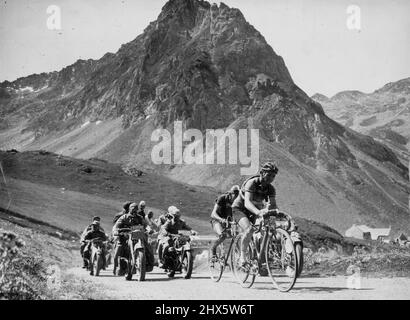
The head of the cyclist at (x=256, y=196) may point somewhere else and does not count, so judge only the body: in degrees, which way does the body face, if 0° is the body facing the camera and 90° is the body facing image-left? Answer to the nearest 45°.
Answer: approximately 315°

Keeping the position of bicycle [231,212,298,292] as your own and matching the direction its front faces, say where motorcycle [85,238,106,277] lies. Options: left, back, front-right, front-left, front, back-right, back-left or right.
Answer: back

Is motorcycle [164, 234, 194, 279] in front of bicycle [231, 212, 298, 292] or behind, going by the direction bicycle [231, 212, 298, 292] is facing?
behind

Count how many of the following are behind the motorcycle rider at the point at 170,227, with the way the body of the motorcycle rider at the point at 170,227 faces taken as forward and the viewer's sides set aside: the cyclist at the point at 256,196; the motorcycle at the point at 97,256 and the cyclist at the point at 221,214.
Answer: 1

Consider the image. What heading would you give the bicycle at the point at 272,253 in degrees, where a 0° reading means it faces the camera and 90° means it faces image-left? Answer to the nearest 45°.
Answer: approximately 315°

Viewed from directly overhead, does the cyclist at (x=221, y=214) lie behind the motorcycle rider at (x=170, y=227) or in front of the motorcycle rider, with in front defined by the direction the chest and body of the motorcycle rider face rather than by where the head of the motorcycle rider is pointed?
in front

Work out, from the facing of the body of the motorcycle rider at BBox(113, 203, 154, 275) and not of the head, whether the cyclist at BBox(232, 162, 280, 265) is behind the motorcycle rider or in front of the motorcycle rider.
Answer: in front

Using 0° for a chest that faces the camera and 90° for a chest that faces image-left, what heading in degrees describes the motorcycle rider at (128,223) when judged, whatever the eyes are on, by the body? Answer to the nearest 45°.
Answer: approximately 0°

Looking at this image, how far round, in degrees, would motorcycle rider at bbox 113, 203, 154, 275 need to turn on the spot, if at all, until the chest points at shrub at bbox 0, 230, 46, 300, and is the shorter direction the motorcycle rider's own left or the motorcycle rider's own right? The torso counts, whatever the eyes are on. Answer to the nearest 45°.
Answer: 0° — they already face it

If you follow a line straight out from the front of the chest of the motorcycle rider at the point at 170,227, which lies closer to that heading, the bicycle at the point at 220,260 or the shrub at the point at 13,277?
the bicycle

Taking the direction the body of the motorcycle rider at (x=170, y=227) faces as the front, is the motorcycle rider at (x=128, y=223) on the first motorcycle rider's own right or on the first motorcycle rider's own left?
on the first motorcycle rider's own right

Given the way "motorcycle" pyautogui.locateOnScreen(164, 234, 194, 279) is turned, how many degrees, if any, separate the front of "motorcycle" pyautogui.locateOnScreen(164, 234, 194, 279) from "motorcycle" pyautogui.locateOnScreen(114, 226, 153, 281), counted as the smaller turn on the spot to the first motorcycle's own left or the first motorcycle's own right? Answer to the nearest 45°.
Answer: approximately 90° to the first motorcycle's own right

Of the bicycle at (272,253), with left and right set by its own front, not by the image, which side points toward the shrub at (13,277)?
right

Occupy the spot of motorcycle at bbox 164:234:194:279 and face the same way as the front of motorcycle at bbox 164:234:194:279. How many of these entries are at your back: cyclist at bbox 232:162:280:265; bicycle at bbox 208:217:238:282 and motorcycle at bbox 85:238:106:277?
1

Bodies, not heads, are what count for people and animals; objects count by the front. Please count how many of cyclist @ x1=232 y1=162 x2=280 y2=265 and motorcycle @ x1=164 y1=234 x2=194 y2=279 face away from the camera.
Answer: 0
